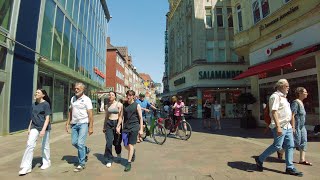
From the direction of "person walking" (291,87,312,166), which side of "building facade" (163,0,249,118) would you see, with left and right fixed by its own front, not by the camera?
front

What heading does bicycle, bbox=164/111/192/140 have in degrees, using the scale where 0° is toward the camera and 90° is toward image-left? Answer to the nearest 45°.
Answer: approximately 315°

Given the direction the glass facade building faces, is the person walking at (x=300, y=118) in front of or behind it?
in front

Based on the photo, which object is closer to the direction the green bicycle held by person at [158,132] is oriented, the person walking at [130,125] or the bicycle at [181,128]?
the person walking

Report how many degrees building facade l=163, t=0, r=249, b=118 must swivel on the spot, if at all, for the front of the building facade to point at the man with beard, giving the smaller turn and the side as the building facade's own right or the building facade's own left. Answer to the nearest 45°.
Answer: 0° — it already faces them

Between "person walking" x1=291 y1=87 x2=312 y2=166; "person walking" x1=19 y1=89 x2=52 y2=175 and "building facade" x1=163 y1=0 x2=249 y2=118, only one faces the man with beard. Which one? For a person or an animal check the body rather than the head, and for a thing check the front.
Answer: the building facade

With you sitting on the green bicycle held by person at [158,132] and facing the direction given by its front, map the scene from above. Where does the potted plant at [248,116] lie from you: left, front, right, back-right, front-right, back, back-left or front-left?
left

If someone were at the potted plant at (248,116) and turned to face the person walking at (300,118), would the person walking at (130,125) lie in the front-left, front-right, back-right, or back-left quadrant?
front-right

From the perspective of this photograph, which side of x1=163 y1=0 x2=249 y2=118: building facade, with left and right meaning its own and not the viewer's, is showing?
front

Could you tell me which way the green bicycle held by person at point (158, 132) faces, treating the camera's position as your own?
facing the viewer and to the right of the viewer
